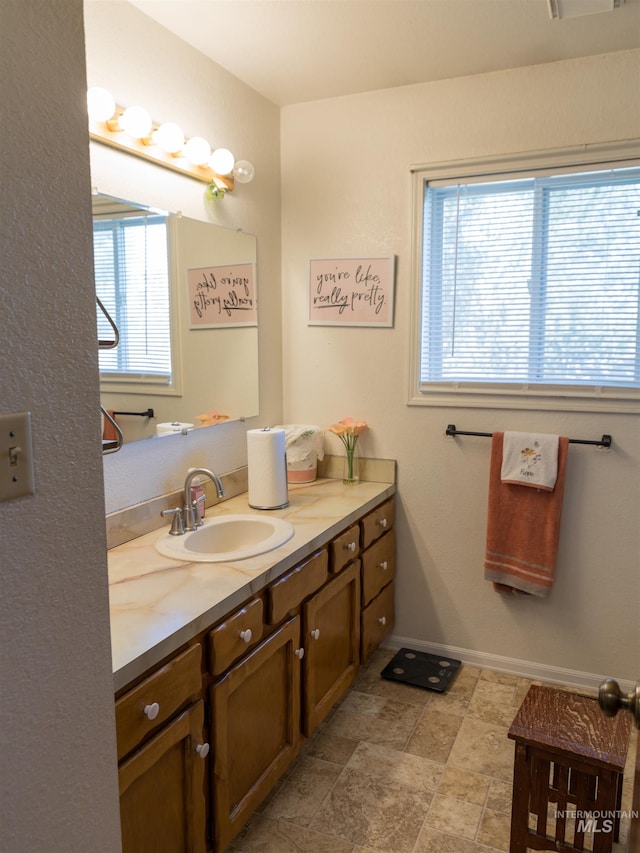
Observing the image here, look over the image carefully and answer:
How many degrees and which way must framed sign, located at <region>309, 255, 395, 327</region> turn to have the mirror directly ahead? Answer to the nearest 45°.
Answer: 0° — it already faces it

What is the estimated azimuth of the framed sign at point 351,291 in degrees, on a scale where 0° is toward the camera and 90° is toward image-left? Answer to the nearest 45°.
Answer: approximately 45°

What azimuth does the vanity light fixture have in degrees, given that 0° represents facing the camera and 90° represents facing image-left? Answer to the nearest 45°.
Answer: approximately 315°

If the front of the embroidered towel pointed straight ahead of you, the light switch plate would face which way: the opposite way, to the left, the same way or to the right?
to the left

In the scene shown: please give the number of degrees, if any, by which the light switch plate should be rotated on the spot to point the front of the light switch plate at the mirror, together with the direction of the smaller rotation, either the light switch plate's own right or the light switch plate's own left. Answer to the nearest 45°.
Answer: approximately 135° to the light switch plate's own left

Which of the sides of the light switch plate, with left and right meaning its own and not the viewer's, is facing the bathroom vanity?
left

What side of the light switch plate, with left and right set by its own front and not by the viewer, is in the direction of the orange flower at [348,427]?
left

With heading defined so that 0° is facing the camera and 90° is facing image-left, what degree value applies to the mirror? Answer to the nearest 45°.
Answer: approximately 315°

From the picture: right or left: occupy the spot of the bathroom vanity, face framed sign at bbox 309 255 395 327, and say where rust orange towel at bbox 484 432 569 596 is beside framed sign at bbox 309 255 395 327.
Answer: right

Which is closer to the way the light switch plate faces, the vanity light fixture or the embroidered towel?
the embroidered towel
